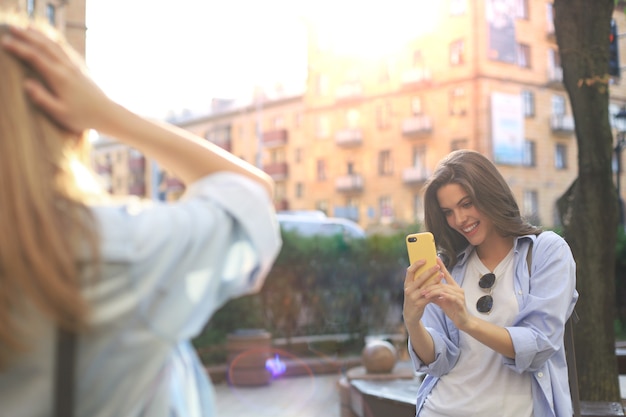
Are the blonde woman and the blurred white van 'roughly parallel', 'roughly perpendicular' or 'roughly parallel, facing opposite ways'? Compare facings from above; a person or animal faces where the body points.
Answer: roughly perpendicular

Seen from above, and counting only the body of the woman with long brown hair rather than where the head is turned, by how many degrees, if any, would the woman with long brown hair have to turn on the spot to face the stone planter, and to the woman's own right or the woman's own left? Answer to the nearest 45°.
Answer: approximately 90° to the woman's own right

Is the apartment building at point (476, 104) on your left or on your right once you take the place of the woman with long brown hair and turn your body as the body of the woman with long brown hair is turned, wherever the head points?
on your right

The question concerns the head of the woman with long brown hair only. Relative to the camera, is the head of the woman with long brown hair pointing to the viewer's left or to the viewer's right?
to the viewer's left

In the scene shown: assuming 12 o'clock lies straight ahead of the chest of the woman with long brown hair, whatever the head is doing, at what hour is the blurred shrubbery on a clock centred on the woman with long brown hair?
The blurred shrubbery is roughly at 4 o'clock from the woman with long brown hair.

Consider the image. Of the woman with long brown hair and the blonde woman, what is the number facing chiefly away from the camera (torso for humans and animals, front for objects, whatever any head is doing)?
1

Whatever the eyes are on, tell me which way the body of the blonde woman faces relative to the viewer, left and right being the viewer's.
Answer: facing away from the viewer
